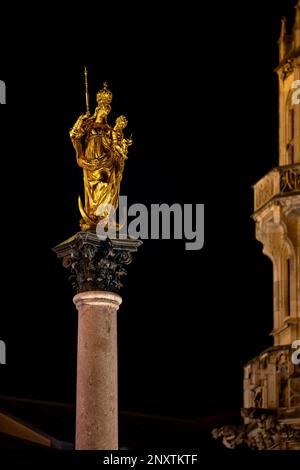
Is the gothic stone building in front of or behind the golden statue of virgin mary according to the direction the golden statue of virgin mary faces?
behind

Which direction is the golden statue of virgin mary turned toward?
toward the camera
